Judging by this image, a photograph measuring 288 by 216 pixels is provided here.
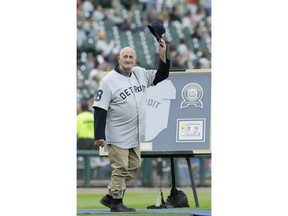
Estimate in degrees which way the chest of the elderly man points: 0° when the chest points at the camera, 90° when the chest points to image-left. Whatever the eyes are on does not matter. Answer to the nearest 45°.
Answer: approximately 315°

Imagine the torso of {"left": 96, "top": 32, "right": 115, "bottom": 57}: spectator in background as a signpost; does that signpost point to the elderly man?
yes

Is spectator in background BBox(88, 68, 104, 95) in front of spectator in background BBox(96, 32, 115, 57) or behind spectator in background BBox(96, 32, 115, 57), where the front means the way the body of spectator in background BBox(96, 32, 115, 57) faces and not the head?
in front

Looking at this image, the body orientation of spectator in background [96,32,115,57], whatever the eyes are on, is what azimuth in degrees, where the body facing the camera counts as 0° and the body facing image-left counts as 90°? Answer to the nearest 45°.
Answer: approximately 0°
